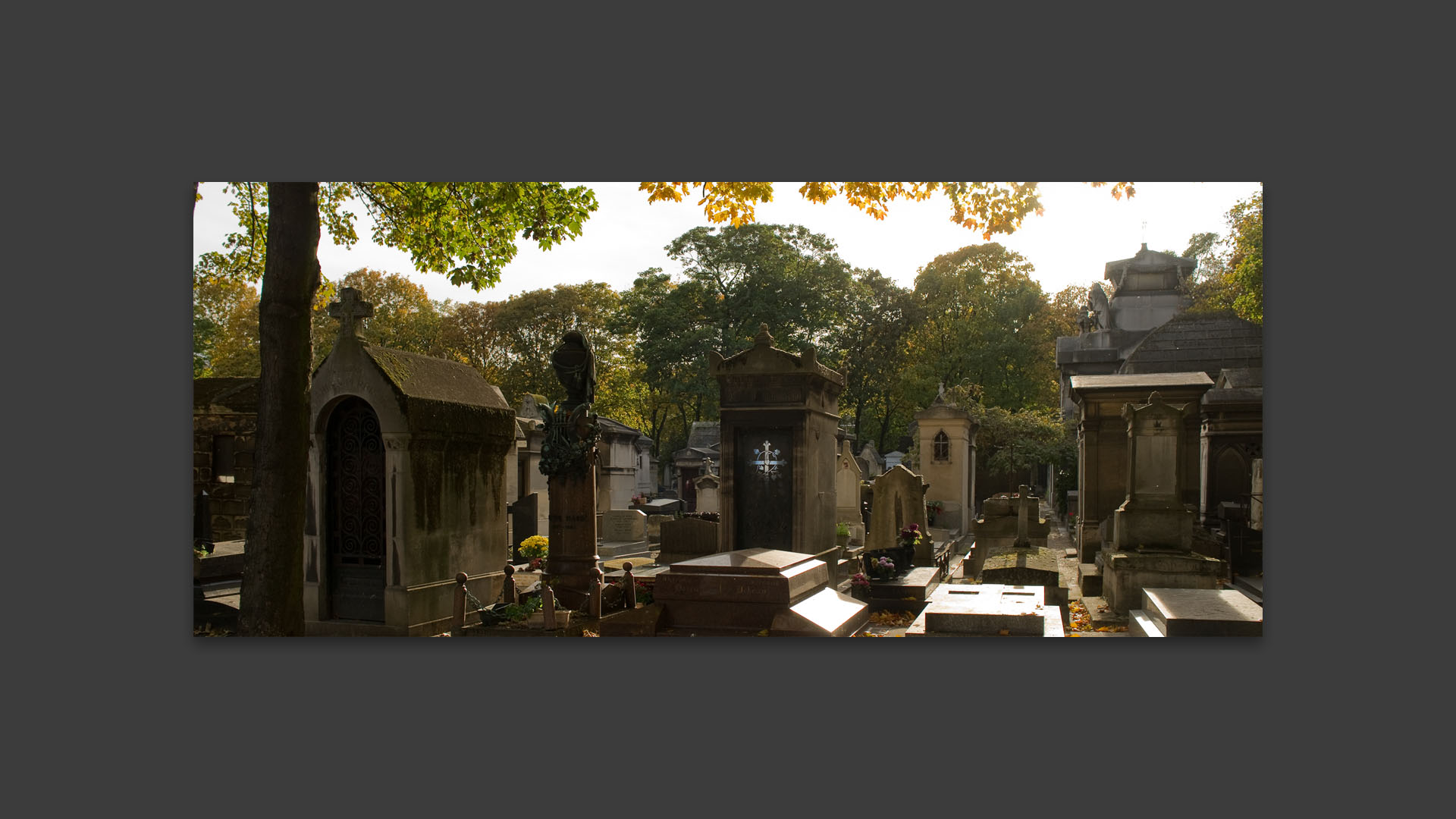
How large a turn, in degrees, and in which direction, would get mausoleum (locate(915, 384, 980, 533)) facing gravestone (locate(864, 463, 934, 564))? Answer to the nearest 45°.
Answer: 0° — it already faces it

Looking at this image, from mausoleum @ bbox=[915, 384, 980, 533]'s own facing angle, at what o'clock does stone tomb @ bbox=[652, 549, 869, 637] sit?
The stone tomb is roughly at 12 o'clock from the mausoleum.

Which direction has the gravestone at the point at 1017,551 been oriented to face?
toward the camera

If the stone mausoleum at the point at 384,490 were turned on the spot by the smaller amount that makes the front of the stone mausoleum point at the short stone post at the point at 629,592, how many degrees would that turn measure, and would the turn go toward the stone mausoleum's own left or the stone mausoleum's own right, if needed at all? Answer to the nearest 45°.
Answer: approximately 135° to the stone mausoleum's own left

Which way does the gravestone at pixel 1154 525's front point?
toward the camera

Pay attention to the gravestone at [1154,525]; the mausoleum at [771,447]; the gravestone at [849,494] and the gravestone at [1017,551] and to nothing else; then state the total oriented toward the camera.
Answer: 4

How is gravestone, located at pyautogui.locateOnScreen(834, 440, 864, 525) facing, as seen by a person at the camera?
facing the viewer

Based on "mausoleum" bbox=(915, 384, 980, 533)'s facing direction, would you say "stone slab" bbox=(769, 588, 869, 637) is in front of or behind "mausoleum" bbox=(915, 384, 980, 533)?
in front

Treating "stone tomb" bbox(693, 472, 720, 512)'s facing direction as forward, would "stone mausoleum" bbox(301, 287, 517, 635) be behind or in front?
in front
